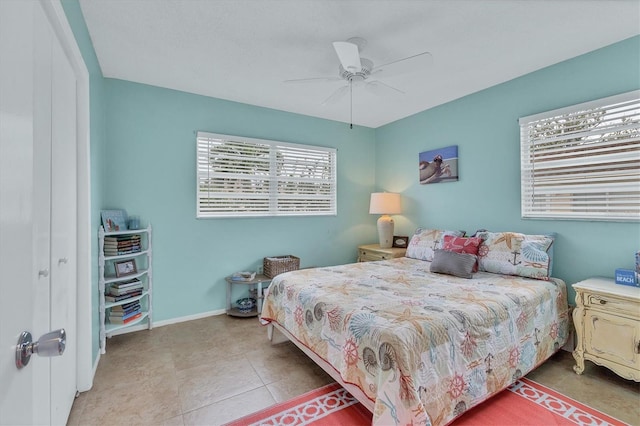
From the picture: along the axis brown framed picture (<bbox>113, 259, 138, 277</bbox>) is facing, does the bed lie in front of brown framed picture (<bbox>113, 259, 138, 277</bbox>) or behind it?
in front

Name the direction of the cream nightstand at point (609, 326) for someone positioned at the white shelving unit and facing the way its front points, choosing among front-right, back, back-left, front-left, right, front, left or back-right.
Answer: front

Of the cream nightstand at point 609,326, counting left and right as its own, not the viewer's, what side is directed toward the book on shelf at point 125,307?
front

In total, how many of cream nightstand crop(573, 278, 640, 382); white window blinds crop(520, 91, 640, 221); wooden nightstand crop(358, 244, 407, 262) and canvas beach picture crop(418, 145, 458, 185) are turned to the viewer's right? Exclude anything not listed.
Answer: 0

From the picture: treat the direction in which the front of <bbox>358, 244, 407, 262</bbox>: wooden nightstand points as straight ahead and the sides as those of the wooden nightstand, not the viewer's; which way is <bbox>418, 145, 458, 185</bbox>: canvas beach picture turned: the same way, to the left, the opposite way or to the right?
the same way

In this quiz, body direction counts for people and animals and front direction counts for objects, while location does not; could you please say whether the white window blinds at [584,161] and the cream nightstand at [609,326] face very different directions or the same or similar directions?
same or similar directions

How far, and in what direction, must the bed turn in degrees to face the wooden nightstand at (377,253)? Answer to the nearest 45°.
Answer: approximately 135° to its right

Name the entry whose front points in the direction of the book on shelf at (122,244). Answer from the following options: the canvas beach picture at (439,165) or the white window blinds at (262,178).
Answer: the canvas beach picture

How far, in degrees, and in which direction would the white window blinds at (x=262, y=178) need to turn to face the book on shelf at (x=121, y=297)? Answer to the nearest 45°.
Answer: approximately 90° to its right

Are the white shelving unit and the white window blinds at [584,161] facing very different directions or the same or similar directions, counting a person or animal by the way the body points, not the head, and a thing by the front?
very different directions

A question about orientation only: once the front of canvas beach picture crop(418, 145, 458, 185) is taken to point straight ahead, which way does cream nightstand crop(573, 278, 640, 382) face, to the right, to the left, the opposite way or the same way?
the same way

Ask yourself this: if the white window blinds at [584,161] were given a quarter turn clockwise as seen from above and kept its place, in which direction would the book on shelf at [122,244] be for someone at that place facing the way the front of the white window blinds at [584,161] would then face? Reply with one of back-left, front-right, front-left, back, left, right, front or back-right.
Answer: left

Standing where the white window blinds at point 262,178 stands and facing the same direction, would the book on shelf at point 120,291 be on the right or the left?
on its right
